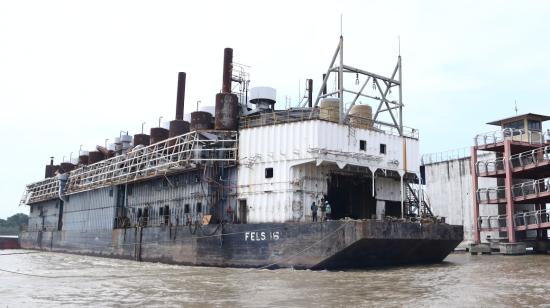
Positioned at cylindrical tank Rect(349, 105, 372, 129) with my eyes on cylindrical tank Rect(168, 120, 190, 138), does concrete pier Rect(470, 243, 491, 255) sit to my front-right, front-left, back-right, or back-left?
back-right

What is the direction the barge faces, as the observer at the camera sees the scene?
facing the viewer and to the right of the viewer

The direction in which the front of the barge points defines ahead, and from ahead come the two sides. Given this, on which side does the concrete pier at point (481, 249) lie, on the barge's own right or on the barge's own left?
on the barge's own left

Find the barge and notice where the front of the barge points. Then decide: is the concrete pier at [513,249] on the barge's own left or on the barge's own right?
on the barge's own left
